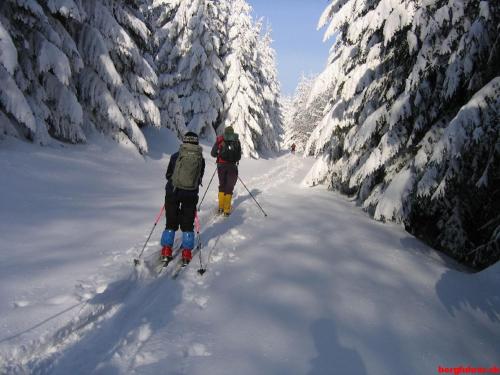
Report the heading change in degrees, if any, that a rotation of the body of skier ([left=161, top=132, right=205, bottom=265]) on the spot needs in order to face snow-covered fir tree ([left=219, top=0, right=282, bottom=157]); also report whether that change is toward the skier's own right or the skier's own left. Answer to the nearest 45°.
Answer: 0° — they already face it

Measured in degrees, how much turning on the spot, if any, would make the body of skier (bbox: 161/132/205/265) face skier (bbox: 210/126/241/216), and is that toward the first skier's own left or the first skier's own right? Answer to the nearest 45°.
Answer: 0° — they already face them

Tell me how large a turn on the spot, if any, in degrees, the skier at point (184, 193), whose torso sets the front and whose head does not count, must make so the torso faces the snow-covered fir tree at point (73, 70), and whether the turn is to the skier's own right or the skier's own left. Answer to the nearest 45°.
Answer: approximately 45° to the skier's own left

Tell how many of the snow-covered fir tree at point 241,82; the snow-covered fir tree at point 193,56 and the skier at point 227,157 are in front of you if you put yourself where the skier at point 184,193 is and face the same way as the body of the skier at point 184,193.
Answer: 3

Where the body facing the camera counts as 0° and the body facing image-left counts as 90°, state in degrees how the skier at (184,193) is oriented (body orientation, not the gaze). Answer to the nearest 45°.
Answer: approximately 180°

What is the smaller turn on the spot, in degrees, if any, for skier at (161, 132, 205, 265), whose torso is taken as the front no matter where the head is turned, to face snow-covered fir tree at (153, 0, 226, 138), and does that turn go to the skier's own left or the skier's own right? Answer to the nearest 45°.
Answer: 0° — they already face it

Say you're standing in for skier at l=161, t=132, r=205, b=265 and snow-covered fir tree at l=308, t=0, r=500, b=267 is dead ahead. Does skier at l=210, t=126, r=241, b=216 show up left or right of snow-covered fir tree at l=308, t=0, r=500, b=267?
left

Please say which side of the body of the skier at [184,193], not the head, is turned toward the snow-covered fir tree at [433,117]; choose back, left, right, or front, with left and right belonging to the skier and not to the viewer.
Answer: right
